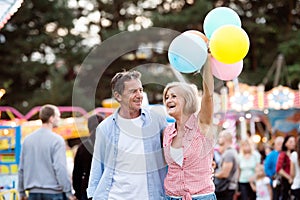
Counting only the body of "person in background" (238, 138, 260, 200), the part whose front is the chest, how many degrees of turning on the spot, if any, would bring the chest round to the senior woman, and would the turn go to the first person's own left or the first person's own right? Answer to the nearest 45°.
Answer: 0° — they already face them

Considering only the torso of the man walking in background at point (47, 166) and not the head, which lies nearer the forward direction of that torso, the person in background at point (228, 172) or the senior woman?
the person in background

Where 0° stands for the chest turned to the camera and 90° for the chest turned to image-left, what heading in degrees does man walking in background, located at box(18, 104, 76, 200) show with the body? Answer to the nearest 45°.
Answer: approximately 225°

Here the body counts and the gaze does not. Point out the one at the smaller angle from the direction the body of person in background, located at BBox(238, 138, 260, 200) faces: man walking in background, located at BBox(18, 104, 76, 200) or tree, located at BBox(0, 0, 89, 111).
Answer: the man walking in background

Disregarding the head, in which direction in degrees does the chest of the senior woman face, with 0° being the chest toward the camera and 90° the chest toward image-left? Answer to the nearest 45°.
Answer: approximately 45°

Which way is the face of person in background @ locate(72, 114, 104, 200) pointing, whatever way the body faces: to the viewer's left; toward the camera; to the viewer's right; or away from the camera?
away from the camera

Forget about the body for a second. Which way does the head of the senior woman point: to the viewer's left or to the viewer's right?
to the viewer's left

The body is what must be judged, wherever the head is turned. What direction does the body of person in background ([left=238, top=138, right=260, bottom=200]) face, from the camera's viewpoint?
toward the camera

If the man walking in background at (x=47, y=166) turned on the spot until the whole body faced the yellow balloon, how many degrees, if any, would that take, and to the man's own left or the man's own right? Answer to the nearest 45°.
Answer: approximately 90° to the man's own right

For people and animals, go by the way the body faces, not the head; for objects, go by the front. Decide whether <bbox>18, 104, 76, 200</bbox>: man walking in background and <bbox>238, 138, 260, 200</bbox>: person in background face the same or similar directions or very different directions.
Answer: very different directions

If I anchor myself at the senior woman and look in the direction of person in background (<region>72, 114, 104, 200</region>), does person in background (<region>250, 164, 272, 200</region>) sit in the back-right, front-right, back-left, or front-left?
front-right
